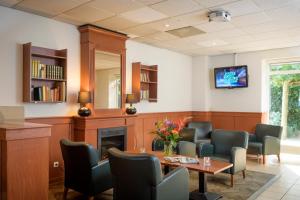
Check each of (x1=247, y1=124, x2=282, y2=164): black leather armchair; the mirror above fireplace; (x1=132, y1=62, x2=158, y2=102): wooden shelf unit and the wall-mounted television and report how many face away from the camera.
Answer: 0

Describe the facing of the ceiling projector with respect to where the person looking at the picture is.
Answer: facing the viewer and to the right of the viewer

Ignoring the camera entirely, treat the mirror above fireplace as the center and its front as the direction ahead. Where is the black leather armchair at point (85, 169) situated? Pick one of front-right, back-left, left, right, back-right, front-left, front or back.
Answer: front-right

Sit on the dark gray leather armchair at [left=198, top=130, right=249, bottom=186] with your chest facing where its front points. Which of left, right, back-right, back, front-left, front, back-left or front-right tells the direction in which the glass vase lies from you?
front

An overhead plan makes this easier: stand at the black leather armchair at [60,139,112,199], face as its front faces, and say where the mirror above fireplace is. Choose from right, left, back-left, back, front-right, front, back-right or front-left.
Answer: front-left

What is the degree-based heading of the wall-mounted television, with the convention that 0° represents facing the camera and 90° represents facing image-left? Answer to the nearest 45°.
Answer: approximately 45°

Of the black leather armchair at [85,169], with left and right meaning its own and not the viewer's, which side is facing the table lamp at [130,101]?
front

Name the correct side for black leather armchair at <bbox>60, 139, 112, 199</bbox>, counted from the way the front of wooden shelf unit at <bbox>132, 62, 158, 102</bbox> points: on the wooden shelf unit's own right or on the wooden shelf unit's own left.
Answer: on the wooden shelf unit's own right

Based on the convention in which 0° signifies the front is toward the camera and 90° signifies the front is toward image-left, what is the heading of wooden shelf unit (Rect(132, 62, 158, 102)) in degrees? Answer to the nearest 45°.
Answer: approximately 315°

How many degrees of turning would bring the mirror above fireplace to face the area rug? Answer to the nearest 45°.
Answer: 0° — it already faces it

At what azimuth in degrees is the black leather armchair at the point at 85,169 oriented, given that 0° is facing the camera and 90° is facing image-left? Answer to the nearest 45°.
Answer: approximately 225°

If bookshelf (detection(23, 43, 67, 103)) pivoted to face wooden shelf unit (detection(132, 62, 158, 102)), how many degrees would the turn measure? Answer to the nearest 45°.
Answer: approximately 90° to its left

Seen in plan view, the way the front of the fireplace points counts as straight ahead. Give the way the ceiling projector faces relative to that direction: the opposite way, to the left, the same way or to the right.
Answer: the same way

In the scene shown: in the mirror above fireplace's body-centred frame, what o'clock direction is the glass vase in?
The glass vase is roughly at 12 o'clock from the mirror above fireplace.

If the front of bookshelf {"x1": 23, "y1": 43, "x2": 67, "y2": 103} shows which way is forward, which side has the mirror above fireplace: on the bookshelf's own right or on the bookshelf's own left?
on the bookshelf's own left

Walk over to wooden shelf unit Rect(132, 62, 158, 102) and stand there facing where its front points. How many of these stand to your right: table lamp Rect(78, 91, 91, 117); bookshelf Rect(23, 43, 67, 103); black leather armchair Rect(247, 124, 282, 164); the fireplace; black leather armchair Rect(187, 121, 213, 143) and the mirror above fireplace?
4

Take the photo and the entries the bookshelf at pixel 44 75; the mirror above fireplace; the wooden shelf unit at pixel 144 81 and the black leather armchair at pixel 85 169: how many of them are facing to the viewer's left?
0

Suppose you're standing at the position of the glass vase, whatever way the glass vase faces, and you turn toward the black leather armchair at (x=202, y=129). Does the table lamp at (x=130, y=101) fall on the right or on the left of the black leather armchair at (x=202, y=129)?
left
